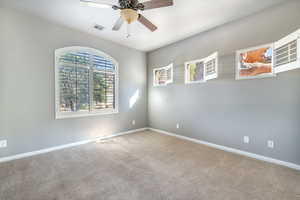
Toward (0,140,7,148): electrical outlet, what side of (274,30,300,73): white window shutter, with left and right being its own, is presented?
front

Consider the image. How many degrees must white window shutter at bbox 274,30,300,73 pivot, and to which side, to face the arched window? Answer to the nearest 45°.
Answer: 0° — it already faces it

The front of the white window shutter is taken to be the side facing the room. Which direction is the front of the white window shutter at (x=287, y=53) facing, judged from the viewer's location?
facing the viewer and to the left of the viewer
